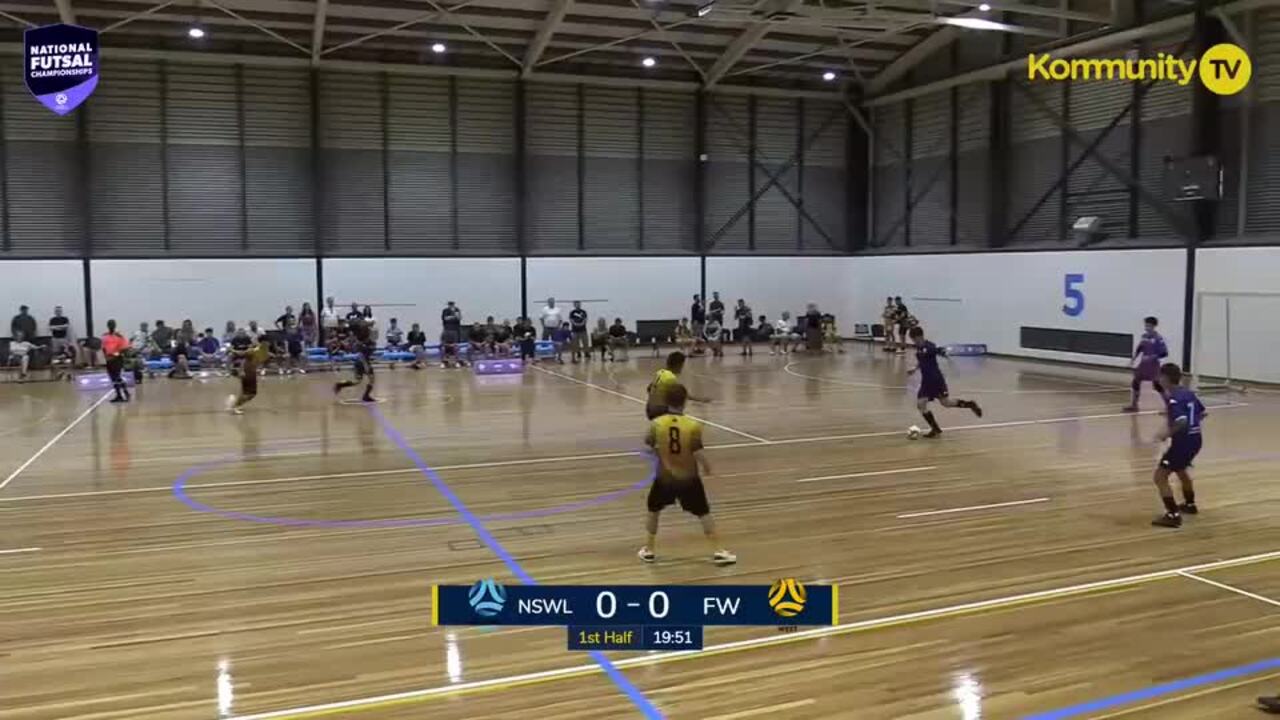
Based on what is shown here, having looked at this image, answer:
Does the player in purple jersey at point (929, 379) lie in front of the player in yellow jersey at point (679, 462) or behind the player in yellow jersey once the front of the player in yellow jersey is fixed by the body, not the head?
in front

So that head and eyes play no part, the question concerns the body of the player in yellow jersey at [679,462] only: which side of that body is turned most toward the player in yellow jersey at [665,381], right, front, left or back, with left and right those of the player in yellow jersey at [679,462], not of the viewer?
front

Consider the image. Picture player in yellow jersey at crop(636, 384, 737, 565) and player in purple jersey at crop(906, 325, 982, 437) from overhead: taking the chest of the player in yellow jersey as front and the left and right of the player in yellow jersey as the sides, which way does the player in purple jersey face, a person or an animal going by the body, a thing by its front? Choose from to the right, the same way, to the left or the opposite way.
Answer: to the left

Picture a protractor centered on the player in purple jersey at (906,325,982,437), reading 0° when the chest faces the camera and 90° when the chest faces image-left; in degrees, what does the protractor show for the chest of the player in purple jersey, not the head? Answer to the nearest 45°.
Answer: approximately 90°

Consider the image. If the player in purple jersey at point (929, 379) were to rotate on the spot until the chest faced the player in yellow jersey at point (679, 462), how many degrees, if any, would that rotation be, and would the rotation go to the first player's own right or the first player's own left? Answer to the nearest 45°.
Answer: approximately 90° to the first player's own left

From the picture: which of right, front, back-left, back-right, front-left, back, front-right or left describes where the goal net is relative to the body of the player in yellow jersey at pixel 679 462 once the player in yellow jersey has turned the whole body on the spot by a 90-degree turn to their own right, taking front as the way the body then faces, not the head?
front-left

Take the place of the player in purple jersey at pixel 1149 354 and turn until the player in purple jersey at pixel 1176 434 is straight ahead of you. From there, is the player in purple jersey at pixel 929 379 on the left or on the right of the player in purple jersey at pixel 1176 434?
right

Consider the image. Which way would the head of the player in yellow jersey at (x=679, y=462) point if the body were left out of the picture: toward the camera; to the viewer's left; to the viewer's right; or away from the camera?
away from the camera

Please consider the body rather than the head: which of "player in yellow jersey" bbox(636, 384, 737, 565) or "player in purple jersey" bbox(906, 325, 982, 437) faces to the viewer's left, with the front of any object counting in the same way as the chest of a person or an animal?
the player in purple jersey

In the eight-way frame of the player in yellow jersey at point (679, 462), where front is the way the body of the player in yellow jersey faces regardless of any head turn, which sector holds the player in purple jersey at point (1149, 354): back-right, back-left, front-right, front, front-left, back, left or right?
front-right

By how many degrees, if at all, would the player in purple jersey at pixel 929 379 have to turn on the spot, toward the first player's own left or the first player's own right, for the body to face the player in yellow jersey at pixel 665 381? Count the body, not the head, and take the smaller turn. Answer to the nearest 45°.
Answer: approximately 45° to the first player's own left

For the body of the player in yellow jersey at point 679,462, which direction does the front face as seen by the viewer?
away from the camera

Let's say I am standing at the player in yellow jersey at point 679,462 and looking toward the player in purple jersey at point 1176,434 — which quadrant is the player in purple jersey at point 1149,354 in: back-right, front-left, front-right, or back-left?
front-left

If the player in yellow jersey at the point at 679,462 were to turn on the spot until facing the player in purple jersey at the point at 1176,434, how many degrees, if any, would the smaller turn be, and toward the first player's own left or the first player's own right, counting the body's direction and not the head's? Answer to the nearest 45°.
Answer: approximately 90° to the first player's own right
